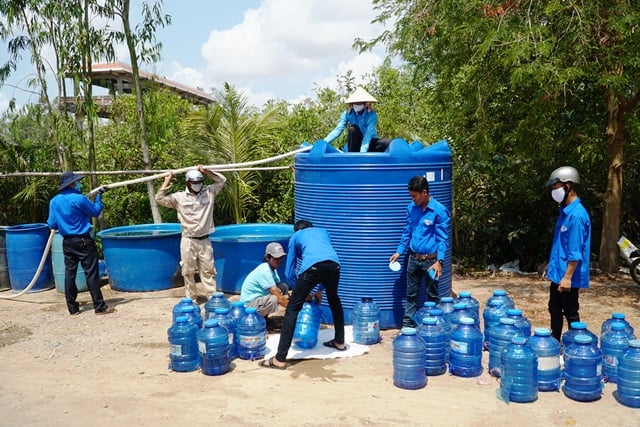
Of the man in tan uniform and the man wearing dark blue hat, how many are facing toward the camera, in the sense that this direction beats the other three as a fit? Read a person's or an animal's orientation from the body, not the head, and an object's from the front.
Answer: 1

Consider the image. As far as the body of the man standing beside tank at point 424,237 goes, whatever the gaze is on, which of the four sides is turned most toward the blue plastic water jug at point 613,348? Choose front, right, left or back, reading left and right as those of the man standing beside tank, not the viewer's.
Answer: left

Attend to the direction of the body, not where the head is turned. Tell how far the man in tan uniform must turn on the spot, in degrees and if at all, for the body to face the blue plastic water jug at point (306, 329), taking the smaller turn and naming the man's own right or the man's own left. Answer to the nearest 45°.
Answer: approximately 45° to the man's own left

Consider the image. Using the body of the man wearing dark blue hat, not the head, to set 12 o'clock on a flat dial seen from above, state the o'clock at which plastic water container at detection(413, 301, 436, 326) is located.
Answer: The plastic water container is roughly at 3 o'clock from the man wearing dark blue hat.

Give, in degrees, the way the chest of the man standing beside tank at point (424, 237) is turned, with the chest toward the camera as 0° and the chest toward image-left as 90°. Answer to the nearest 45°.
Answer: approximately 45°

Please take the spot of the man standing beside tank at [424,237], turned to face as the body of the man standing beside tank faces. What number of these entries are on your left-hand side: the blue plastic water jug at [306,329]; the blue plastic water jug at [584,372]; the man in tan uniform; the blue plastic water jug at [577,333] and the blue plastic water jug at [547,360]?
3

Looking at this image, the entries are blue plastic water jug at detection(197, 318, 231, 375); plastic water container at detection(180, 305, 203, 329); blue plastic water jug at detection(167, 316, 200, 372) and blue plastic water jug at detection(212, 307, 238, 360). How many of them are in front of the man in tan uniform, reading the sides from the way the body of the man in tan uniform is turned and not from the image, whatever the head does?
4

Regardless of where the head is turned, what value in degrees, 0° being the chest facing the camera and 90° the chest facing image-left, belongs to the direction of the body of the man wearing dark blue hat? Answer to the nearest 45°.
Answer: approximately 225°
